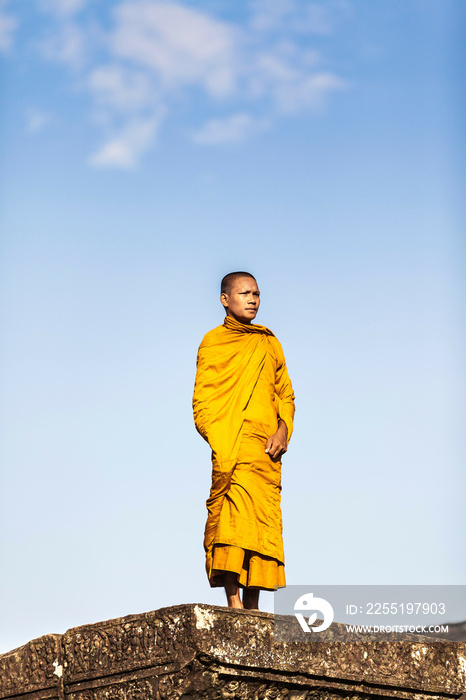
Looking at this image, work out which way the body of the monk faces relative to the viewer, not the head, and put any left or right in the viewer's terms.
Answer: facing the viewer and to the right of the viewer

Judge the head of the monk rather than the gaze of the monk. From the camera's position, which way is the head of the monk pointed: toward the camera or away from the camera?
toward the camera
